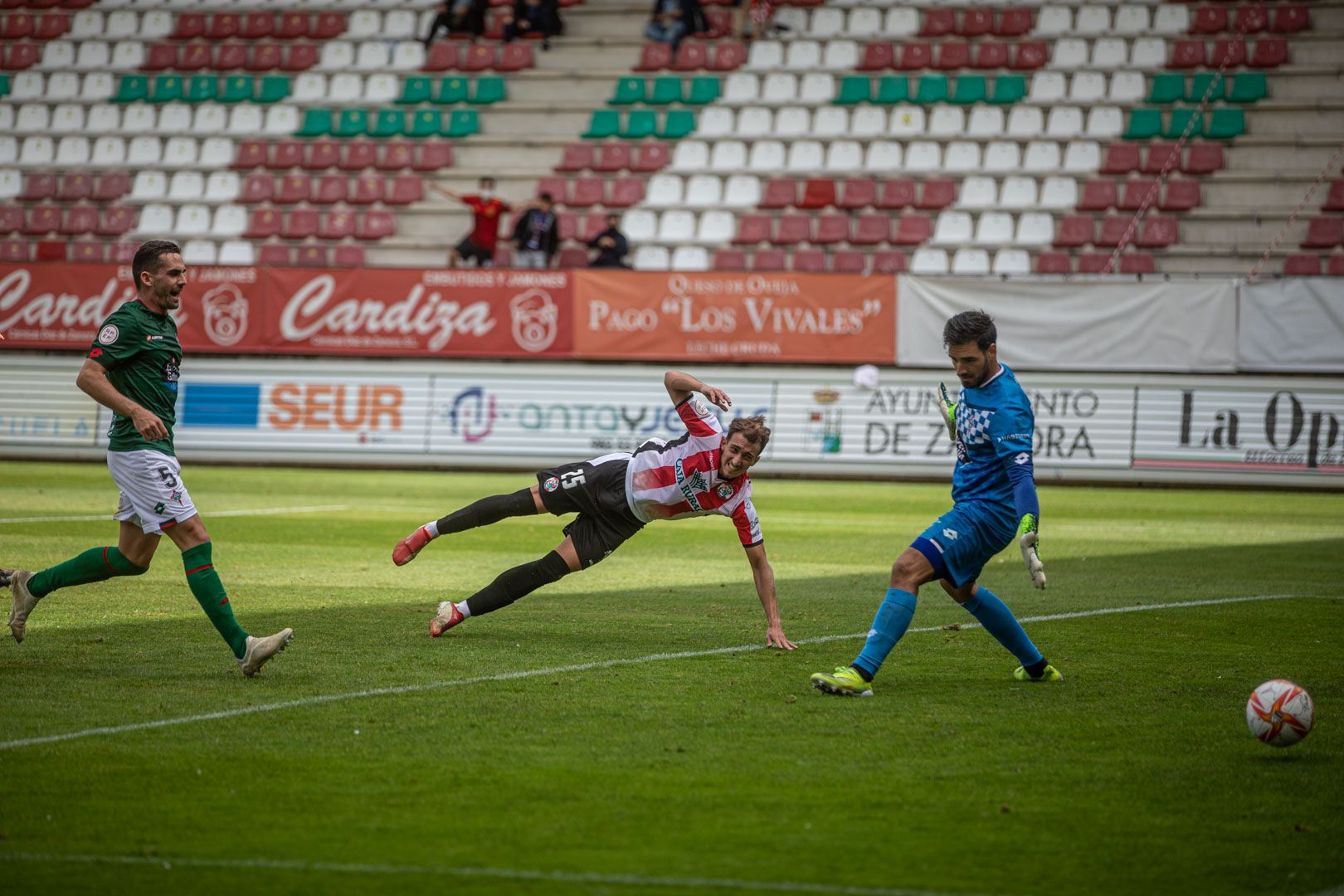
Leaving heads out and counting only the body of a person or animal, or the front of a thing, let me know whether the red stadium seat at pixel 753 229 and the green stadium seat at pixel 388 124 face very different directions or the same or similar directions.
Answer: same or similar directions

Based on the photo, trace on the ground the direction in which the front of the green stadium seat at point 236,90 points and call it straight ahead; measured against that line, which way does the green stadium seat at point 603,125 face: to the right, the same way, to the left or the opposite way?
the same way

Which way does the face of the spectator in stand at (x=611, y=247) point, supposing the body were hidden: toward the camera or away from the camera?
toward the camera

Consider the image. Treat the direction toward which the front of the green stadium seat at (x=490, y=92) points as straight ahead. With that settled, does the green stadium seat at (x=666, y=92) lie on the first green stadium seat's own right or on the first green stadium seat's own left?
on the first green stadium seat's own left

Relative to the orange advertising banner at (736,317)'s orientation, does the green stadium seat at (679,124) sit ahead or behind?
behind

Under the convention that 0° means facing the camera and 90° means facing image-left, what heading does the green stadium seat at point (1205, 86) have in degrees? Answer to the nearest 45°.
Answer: approximately 0°

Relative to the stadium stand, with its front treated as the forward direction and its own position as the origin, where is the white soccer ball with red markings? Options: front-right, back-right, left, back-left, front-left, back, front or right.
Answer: front

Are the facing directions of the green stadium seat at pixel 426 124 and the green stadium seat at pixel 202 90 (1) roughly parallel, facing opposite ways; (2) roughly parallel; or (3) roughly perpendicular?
roughly parallel

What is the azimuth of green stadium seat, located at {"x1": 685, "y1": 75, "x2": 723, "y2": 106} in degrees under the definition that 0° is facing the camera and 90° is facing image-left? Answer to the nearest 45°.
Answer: approximately 45°

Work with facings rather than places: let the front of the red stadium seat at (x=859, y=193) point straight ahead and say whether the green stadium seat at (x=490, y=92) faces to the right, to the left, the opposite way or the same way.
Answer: the same way

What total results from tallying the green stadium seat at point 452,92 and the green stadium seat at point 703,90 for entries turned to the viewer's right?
0

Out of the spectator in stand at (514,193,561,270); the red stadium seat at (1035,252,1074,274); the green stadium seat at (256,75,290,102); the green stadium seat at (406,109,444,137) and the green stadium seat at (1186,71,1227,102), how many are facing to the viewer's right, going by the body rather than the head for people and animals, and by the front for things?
0

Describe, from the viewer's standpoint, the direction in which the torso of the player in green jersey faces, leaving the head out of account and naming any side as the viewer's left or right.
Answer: facing to the right of the viewer

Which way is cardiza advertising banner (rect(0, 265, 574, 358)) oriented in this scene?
toward the camera
